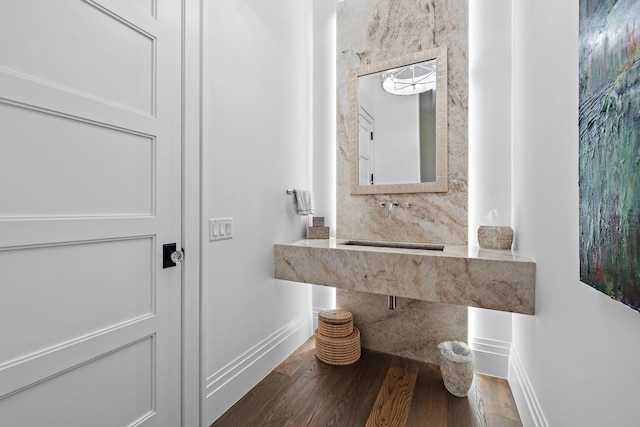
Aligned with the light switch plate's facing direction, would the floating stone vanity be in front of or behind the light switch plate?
in front

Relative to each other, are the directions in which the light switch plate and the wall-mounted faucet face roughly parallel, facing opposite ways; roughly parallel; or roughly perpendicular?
roughly perpendicular

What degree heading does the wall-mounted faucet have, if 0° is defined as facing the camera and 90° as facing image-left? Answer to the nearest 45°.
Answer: approximately 0°

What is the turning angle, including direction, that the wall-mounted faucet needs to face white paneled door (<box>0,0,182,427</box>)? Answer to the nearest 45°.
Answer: approximately 45° to its right

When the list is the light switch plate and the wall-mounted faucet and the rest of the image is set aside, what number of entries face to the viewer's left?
0

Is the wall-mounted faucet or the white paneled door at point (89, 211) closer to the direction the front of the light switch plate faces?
the wall-mounted faucet

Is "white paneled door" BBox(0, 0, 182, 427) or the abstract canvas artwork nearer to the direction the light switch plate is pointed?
the abstract canvas artwork

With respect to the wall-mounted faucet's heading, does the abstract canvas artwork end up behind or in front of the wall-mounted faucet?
in front

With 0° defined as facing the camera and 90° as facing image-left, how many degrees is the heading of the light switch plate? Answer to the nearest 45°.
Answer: approximately 315°

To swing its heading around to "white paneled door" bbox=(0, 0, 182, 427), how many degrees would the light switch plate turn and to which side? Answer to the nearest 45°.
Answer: approximately 90° to its right
